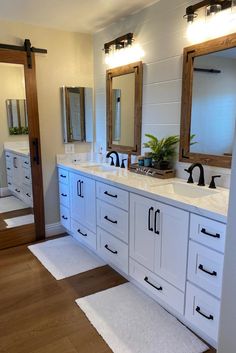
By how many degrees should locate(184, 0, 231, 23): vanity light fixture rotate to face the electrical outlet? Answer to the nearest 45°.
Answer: approximately 90° to its right

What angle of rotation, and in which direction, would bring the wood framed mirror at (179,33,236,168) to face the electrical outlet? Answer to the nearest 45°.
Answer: approximately 90° to its right

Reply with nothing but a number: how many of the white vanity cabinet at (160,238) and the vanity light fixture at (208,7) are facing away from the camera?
0

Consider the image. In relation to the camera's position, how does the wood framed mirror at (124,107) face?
facing the viewer and to the left of the viewer

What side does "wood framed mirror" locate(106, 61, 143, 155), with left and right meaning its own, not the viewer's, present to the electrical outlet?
right
